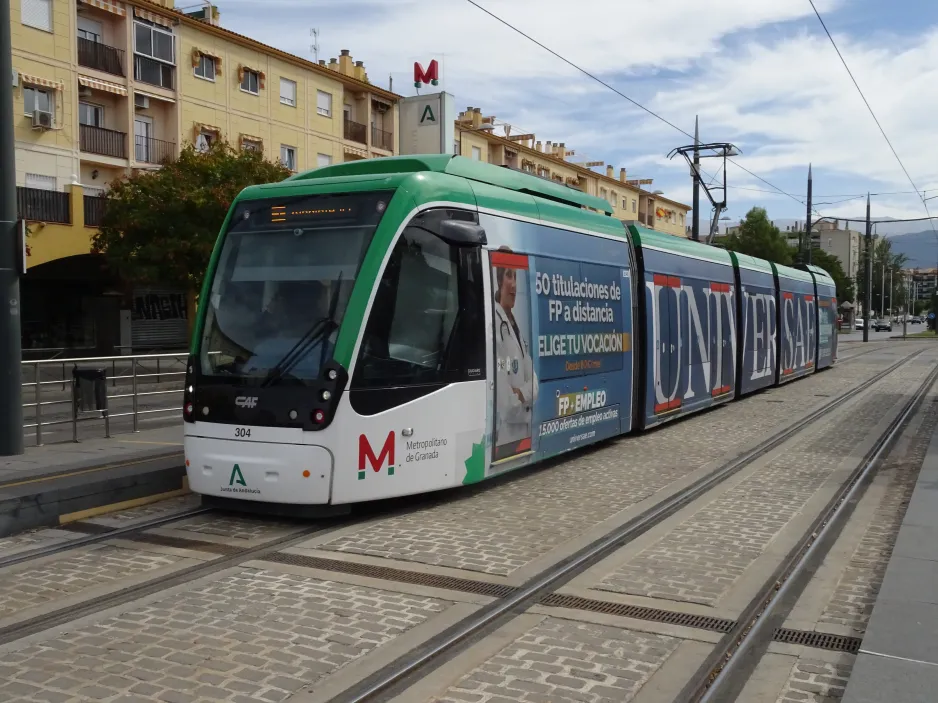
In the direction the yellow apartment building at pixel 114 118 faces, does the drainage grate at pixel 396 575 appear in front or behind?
in front

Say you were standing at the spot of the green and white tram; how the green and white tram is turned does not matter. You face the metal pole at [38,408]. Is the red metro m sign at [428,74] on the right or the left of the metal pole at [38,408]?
right

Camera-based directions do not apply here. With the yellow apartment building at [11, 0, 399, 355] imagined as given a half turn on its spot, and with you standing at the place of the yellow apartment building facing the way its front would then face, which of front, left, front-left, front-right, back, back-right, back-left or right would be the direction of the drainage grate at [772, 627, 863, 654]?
back-left

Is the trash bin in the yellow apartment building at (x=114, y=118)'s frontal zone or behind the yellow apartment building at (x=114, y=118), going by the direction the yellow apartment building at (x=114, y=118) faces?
frontal zone

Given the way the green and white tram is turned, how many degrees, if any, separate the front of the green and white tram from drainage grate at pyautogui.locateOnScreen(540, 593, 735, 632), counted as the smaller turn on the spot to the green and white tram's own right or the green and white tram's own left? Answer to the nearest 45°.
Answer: approximately 90° to the green and white tram's own left

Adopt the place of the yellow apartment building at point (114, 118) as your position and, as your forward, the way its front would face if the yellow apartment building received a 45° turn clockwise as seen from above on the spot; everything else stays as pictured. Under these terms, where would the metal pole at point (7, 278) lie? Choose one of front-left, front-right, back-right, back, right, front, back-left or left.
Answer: front

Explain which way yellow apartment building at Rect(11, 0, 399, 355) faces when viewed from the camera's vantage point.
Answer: facing the viewer and to the right of the viewer

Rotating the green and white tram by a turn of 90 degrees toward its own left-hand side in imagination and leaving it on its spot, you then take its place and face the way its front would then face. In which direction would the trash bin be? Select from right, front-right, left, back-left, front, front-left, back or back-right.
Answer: right

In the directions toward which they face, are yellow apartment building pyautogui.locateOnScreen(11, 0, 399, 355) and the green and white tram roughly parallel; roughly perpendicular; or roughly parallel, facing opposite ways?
roughly perpendicular

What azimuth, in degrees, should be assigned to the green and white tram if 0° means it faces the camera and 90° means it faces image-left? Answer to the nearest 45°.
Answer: approximately 45°

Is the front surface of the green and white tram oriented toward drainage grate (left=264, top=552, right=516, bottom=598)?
no

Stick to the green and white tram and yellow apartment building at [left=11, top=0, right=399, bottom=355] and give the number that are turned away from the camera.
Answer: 0
